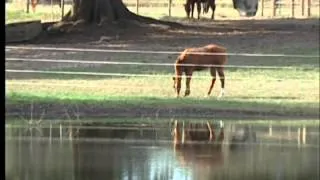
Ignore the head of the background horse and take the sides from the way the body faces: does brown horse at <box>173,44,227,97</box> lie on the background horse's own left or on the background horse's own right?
on the background horse's own left

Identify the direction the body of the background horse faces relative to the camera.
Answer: to the viewer's left
